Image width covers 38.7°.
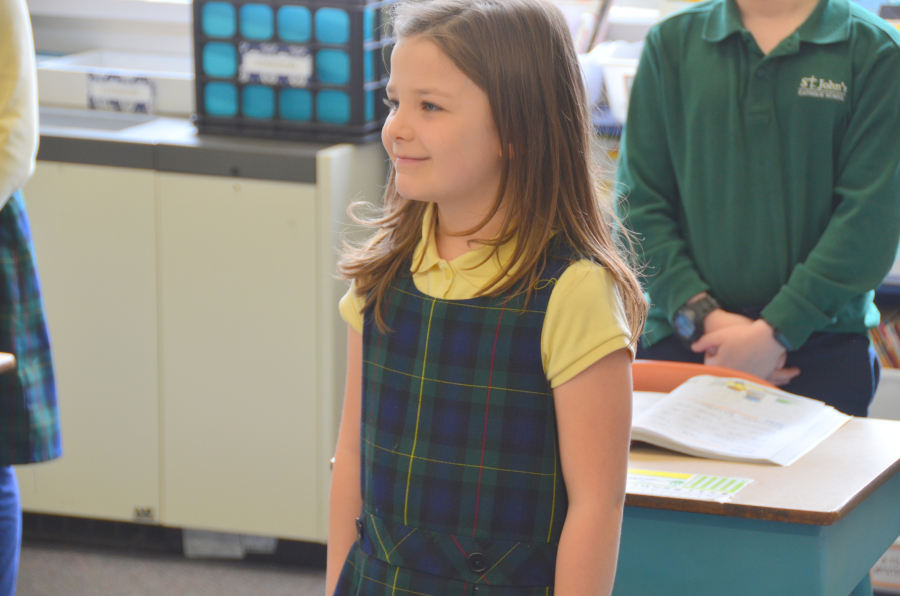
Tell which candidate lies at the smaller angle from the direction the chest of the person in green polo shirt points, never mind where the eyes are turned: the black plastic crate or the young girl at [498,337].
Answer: the young girl

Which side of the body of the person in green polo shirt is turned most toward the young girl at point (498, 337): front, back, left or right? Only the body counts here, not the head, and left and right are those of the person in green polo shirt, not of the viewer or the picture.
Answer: front

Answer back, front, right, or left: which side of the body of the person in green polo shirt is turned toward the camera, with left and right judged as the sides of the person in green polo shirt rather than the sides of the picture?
front

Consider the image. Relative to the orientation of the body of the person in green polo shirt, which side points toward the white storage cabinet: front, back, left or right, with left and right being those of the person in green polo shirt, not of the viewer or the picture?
right

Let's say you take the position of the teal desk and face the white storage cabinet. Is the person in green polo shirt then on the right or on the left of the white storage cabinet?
right

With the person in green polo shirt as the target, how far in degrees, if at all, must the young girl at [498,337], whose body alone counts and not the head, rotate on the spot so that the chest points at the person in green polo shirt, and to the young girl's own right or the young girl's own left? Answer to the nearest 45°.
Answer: approximately 180°

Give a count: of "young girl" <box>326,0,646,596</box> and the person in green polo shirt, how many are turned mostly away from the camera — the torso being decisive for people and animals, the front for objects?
0

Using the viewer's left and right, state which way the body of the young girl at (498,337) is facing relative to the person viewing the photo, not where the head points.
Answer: facing the viewer and to the left of the viewer

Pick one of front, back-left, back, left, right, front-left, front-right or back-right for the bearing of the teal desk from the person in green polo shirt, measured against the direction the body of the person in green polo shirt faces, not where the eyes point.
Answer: front
